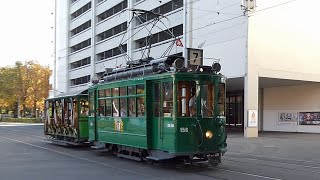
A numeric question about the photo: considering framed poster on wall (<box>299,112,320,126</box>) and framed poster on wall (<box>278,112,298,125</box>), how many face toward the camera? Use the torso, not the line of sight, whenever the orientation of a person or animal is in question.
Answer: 2

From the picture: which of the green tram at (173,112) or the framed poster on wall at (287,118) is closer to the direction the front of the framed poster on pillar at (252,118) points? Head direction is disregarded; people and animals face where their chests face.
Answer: the green tram

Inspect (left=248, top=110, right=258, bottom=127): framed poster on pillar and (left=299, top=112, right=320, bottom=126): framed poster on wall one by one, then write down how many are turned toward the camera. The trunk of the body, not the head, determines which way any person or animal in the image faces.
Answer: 2

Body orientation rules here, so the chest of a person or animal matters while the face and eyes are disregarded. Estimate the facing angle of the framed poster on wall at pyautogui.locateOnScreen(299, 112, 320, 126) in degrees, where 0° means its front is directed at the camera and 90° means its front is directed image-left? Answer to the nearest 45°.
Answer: approximately 0°

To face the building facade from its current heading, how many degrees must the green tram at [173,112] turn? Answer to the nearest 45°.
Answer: approximately 135° to its left

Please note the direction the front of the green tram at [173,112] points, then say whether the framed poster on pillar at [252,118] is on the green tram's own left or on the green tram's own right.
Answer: on the green tram's own left

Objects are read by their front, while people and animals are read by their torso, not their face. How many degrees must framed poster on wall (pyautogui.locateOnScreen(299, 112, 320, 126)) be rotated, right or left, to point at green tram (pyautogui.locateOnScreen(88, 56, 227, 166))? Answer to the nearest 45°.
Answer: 0° — it already faces it
